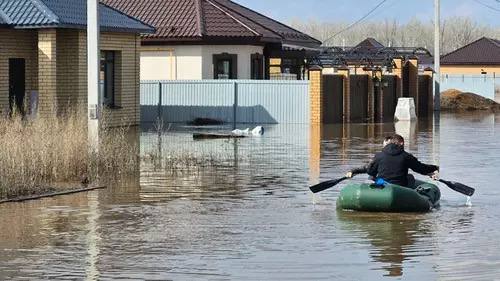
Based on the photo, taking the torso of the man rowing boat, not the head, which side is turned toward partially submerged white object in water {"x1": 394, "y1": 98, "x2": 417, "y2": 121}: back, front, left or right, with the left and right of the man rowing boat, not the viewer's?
front

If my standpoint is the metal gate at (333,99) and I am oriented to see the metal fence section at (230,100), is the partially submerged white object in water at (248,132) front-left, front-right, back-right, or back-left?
front-left

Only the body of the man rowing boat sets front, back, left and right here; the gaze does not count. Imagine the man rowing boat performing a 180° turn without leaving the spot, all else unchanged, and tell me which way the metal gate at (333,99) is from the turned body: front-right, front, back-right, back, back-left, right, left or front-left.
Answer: back

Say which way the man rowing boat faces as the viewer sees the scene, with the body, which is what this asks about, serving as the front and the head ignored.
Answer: away from the camera

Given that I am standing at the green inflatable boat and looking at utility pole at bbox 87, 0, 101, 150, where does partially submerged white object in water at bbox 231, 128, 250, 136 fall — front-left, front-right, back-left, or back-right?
front-right

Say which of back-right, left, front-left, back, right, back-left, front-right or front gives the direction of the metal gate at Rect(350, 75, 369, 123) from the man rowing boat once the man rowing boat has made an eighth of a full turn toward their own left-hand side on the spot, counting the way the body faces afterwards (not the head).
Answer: front-right

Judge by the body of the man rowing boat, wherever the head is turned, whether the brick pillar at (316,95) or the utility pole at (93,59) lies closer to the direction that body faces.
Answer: the brick pillar
